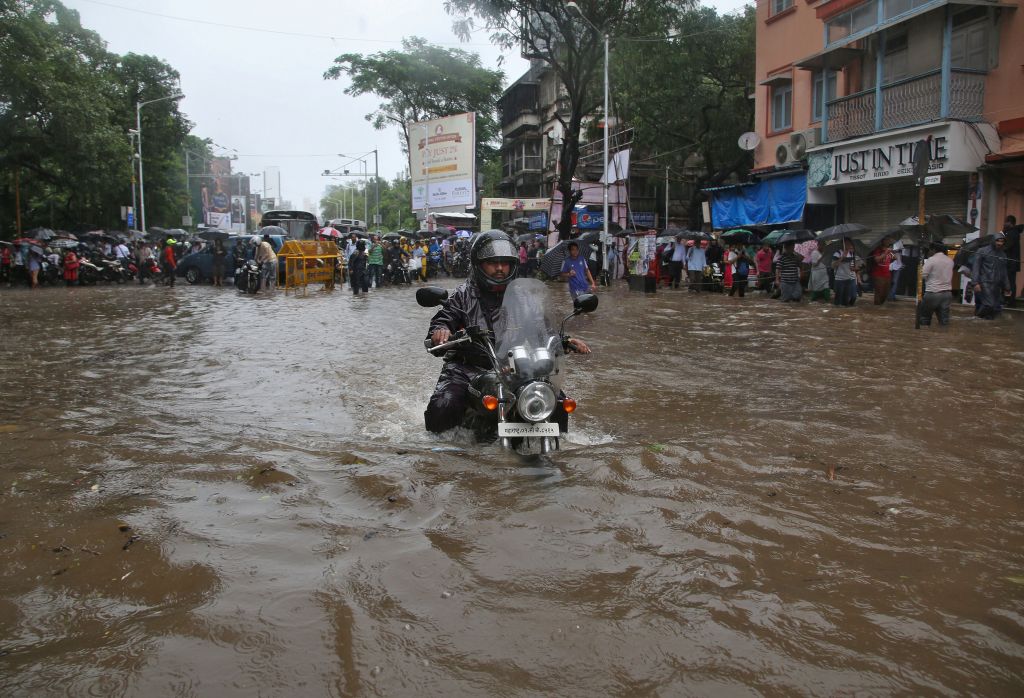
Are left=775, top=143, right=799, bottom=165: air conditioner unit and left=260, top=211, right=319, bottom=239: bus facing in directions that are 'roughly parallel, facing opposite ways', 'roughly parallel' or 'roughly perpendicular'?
roughly perpendicular

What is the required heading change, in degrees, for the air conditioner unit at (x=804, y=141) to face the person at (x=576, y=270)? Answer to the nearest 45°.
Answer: approximately 45° to its left

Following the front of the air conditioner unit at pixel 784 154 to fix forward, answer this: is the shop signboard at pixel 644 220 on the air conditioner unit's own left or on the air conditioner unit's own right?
on the air conditioner unit's own right

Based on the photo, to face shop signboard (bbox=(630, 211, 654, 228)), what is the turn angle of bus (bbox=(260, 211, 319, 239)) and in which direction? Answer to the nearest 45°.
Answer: approximately 90° to its left

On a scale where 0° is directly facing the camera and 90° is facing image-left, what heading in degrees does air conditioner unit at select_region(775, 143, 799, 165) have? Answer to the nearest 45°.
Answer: approximately 45°

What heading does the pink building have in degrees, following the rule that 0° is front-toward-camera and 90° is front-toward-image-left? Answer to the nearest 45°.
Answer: approximately 45°

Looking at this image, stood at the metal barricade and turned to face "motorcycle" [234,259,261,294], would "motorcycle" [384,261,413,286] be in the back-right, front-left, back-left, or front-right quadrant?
back-right
